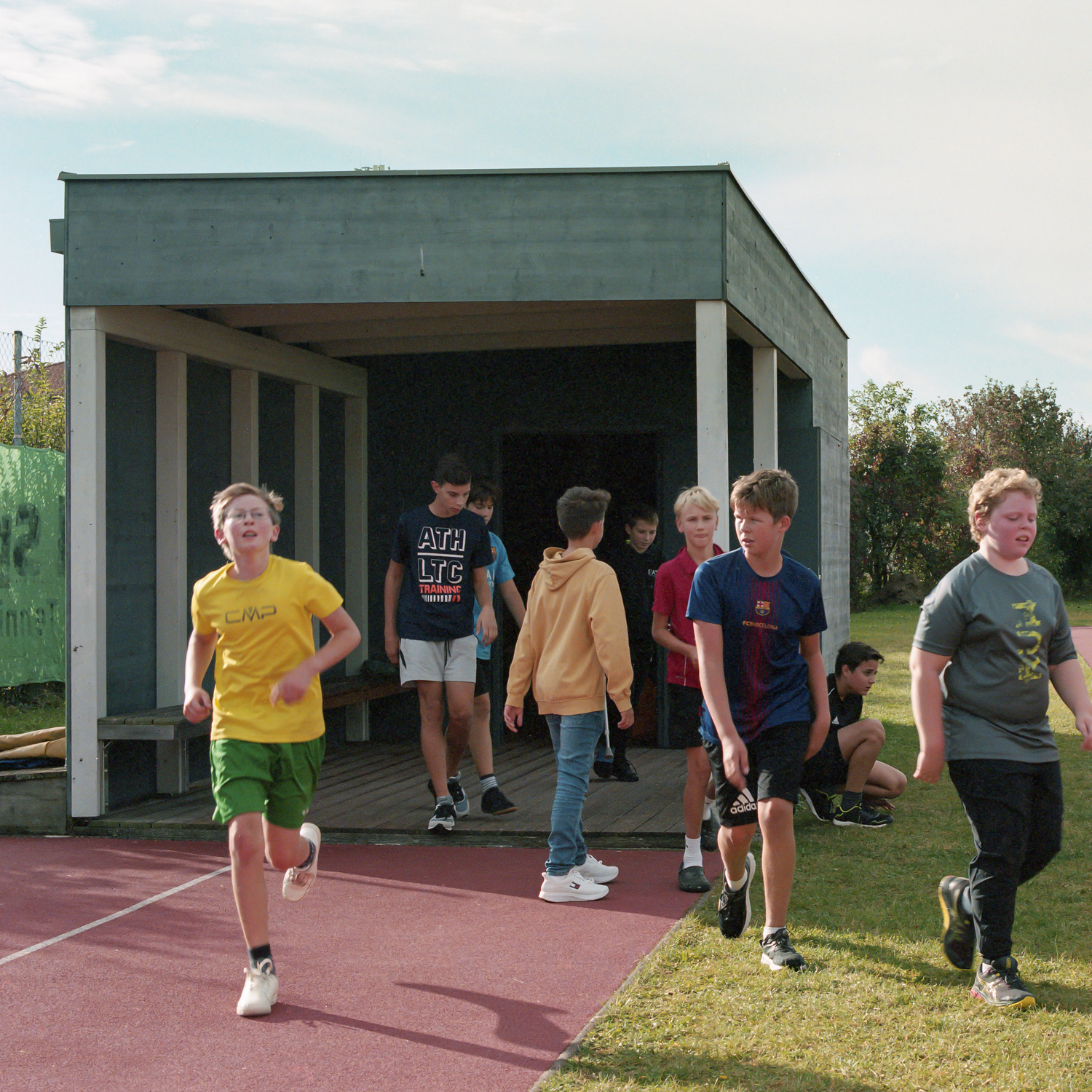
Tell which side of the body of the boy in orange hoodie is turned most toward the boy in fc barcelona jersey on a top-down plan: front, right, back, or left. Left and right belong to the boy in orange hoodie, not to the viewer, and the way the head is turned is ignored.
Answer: right

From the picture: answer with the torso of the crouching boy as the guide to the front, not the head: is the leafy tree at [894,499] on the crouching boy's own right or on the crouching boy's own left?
on the crouching boy's own left

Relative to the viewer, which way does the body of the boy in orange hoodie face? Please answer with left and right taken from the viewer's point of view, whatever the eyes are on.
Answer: facing away from the viewer and to the right of the viewer

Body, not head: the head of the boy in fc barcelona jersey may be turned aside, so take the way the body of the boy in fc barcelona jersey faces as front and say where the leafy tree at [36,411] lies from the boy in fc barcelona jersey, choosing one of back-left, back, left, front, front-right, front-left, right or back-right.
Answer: back-right

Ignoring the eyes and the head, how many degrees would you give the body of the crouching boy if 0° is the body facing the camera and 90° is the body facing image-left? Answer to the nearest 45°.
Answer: approximately 270°

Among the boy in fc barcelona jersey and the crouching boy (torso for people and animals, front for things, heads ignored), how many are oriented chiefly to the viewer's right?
1

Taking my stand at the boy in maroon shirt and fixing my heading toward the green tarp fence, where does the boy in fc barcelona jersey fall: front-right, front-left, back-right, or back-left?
back-left
